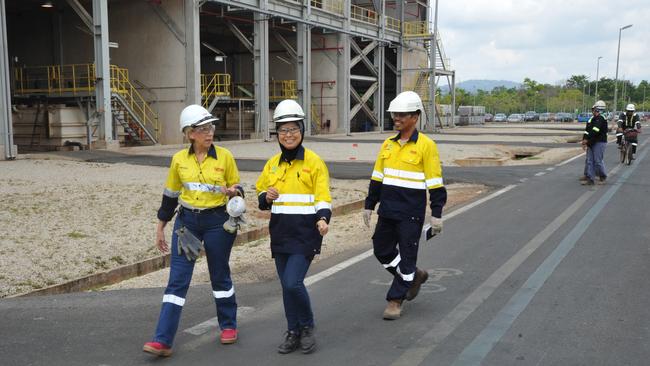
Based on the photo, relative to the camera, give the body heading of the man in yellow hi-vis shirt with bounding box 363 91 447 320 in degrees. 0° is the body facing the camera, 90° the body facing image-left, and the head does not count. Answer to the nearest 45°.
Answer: approximately 45°

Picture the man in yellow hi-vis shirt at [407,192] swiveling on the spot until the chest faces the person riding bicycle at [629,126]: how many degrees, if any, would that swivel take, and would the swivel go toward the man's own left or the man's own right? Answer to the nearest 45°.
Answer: approximately 180°

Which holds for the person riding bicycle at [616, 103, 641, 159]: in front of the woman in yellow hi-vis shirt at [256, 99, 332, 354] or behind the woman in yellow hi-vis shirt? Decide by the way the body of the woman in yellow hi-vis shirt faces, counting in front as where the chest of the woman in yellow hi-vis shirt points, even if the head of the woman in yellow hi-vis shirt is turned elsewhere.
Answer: behind

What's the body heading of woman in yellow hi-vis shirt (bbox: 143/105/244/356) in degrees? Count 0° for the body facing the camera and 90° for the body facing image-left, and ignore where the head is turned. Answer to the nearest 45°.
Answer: approximately 0°

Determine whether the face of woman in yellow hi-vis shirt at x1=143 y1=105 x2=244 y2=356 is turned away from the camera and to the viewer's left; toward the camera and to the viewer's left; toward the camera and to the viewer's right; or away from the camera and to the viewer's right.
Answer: toward the camera and to the viewer's right

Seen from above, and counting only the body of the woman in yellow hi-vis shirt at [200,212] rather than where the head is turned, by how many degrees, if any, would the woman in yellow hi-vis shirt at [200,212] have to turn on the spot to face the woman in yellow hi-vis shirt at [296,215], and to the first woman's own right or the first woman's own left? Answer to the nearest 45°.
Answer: approximately 90° to the first woman's own left

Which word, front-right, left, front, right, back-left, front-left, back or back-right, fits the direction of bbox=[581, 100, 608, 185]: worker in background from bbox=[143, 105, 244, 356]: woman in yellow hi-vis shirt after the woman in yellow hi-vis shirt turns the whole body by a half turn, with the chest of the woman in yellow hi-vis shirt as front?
front-right

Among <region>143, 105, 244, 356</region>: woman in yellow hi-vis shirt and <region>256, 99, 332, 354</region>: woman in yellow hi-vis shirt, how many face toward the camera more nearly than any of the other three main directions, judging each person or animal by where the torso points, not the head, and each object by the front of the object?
2

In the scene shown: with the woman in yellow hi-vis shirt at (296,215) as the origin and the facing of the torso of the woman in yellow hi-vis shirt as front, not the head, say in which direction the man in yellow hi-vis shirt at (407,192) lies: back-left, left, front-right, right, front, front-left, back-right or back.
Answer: back-left

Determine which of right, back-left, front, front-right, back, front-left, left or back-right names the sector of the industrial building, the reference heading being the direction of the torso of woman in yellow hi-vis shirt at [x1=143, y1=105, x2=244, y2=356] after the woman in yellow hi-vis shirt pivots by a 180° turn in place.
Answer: front
